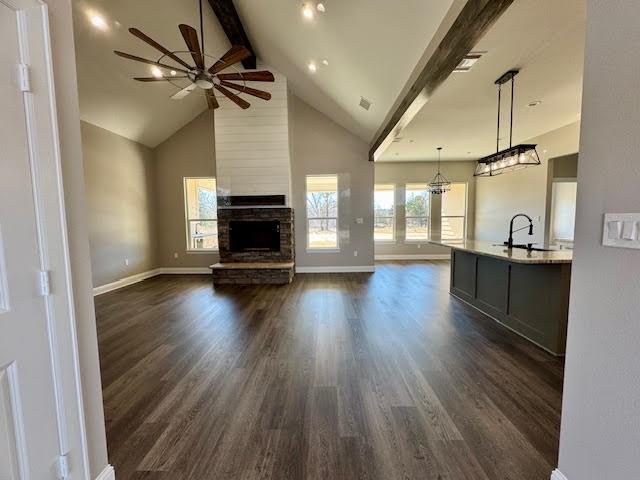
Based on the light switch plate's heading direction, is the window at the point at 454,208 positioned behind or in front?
behind

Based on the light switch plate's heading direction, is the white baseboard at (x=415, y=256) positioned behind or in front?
behind

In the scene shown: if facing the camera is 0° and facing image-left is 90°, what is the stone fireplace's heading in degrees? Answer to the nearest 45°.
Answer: approximately 0°

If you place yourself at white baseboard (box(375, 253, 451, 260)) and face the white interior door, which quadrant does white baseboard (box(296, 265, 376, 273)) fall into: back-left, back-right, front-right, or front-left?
front-right

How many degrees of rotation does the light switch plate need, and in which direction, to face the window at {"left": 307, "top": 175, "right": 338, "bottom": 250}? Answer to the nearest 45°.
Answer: approximately 135° to its right

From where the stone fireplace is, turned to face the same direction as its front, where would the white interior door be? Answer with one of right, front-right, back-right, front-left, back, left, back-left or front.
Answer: front

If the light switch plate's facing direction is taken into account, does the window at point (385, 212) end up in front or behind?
behind

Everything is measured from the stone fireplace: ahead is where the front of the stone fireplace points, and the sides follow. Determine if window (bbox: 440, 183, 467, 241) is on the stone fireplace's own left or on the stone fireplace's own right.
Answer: on the stone fireplace's own left

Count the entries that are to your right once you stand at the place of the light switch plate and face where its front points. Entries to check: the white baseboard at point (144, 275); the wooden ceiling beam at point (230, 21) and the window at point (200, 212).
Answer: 3

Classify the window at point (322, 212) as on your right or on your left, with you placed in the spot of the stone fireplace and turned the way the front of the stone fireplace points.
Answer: on your left

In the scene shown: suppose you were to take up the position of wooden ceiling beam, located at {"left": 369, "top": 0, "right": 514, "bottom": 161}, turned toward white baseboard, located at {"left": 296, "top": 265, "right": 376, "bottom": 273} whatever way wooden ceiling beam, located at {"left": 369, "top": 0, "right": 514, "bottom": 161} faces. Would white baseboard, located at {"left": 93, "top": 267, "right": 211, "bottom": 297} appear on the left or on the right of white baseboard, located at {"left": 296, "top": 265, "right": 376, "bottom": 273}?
left
